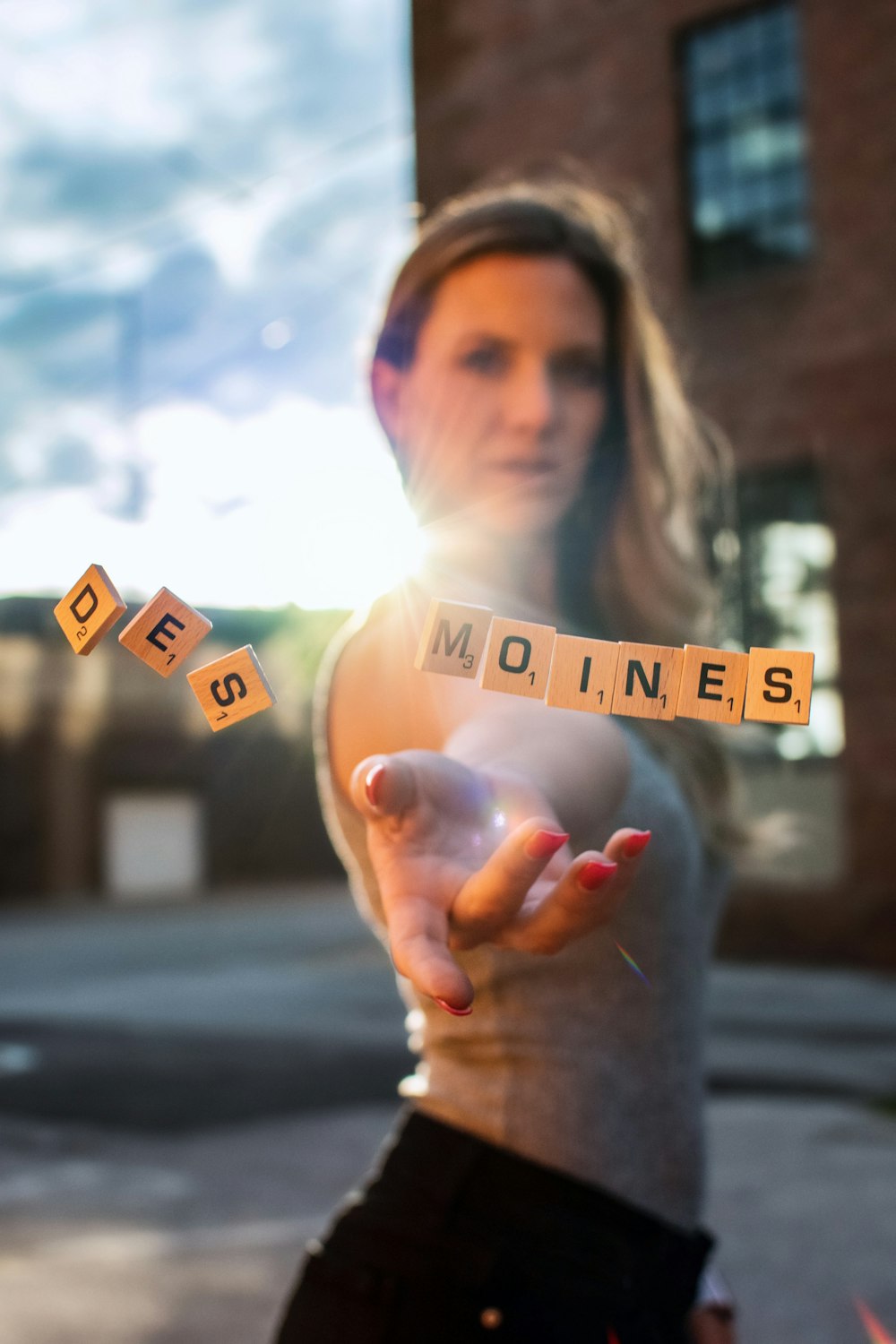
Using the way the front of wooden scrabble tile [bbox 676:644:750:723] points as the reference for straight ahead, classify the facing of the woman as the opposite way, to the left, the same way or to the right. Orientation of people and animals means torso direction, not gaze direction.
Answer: the same way

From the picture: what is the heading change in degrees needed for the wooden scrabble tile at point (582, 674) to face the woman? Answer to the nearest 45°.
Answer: approximately 180°

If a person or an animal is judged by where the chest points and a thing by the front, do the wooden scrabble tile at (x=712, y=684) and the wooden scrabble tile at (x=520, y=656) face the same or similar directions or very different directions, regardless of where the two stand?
same or similar directions

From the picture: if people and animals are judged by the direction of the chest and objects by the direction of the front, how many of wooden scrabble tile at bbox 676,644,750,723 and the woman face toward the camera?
2

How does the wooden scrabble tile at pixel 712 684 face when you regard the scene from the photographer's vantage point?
facing the viewer

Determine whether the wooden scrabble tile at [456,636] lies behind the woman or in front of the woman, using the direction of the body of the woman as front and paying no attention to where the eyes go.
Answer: in front

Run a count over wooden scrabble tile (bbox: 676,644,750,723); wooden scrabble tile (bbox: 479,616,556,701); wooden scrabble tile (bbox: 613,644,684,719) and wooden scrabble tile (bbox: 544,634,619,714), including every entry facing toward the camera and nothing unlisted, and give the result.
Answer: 4

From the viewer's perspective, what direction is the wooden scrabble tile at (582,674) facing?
toward the camera

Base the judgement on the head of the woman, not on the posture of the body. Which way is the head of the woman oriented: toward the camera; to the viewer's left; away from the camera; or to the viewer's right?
toward the camera

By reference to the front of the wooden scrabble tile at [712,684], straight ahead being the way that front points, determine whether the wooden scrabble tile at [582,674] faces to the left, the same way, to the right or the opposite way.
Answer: the same way

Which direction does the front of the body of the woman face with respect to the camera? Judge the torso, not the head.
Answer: toward the camera

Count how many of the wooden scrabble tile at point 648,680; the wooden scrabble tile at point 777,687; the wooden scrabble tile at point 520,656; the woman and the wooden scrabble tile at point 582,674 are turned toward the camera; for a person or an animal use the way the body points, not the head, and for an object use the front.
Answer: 5
